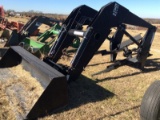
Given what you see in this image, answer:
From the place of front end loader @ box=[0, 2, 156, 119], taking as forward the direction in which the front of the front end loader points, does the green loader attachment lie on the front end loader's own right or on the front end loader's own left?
on the front end loader's own right

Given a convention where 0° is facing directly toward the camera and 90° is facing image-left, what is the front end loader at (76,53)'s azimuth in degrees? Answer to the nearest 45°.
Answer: approximately 45°
